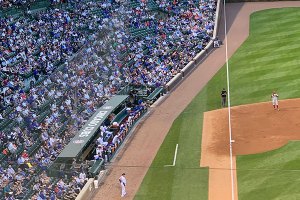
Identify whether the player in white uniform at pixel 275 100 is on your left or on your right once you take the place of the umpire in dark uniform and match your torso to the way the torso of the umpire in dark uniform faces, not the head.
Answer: on your left

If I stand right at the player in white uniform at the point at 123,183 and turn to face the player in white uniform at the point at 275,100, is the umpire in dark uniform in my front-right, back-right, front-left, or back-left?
front-left

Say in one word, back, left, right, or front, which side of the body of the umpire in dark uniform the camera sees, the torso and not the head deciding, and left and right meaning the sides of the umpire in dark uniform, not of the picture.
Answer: front

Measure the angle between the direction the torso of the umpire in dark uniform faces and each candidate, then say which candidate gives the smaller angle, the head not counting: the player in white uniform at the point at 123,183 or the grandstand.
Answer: the player in white uniform

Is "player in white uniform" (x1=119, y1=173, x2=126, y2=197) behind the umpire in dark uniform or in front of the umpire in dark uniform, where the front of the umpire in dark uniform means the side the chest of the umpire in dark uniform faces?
in front

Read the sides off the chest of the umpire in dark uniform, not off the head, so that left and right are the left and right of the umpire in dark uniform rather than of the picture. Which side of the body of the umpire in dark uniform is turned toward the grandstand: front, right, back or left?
right
